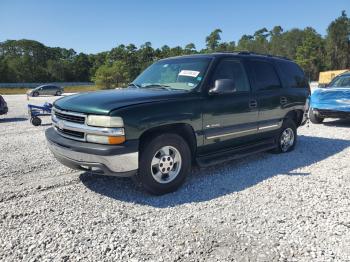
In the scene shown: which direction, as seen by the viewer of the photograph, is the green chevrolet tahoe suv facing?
facing the viewer and to the left of the viewer

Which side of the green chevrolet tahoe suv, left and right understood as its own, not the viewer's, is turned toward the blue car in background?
back

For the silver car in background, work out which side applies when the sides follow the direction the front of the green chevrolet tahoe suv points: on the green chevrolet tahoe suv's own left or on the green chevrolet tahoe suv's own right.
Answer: on the green chevrolet tahoe suv's own right
